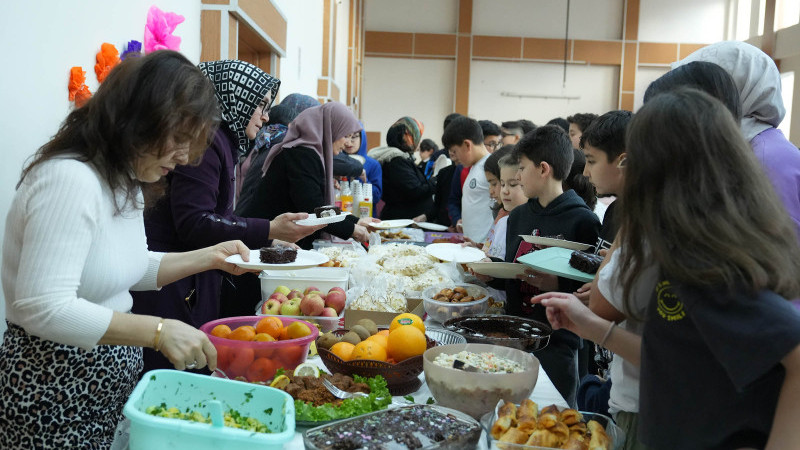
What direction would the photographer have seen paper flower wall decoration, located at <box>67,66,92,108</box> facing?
facing the viewer and to the right of the viewer

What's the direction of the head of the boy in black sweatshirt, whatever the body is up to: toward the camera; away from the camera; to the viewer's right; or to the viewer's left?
to the viewer's left

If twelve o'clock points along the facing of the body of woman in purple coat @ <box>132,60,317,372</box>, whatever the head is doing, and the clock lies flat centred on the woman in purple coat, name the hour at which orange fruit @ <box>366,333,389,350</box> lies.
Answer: The orange fruit is roughly at 2 o'clock from the woman in purple coat.

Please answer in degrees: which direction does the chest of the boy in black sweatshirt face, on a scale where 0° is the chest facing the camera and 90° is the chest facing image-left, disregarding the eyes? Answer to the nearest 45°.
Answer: approximately 45°

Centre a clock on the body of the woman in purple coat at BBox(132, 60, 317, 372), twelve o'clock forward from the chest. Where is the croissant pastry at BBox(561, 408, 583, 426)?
The croissant pastry is roughly at 2 o'clock from the woman in purple coat.

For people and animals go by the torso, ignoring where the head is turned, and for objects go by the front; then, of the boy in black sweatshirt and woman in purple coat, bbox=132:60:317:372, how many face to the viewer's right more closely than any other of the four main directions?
1

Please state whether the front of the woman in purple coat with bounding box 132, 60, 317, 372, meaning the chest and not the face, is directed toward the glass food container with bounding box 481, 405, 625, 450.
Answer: no

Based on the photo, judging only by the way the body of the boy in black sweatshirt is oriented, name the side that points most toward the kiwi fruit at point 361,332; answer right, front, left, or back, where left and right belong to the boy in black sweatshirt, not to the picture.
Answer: front

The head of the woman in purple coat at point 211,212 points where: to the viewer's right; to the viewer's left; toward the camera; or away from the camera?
to the viewer's right

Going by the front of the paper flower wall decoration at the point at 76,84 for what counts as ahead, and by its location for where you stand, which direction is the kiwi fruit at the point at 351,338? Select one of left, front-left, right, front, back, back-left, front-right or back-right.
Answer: front

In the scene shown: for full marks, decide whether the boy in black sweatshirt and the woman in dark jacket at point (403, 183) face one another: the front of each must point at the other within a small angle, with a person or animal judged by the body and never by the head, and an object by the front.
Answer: no

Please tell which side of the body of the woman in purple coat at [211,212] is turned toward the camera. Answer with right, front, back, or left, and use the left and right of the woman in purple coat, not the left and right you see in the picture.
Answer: right

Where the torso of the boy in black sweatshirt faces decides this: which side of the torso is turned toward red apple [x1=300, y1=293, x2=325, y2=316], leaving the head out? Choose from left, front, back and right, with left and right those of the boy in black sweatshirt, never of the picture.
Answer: front

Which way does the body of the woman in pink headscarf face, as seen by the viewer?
to the viewer's right

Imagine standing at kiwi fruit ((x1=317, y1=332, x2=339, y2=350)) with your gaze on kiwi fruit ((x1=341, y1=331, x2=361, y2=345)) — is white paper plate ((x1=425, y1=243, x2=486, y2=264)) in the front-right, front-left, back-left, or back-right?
front-left

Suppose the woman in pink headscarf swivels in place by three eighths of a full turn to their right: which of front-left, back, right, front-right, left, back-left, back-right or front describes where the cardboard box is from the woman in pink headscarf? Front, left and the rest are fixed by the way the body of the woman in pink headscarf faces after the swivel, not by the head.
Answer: front-left

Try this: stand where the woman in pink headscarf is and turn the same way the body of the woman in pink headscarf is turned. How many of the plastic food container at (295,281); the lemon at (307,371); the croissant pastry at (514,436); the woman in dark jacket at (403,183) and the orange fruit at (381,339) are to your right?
4

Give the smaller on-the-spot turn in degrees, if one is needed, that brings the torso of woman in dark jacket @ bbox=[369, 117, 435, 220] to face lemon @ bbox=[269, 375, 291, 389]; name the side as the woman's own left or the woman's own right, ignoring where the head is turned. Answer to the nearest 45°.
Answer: approximately 90° to the woman's own right
